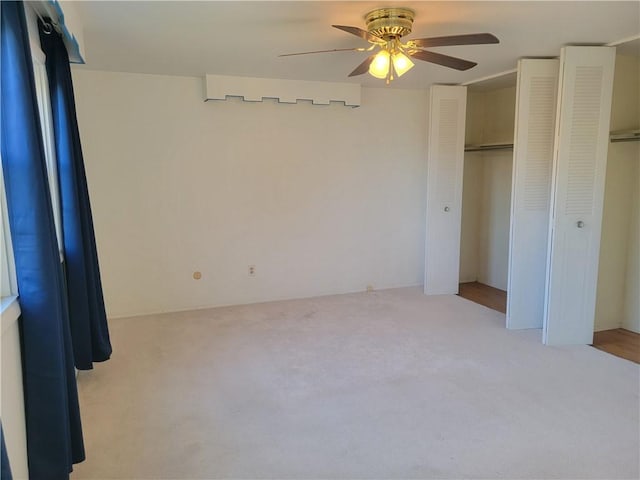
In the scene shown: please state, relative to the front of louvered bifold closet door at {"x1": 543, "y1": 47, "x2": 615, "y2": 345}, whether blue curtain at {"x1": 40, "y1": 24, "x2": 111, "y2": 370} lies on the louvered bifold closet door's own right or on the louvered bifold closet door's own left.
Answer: on the louvered bifold closet door's own right

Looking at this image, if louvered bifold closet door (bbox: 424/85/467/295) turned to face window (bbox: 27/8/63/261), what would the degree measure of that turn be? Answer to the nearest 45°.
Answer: approximately 45° to its right

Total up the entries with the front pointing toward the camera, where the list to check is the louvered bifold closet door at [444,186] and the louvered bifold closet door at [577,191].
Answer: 2

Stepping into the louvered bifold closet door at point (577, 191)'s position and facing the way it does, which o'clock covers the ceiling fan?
The ceiling fan is roughly at 1 o'clock from the louvered bifold closet door.

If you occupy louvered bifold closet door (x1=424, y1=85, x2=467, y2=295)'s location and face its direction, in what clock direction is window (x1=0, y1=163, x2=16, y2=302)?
The window is roughly at 1 o'clock from the louvered bifold closet door.

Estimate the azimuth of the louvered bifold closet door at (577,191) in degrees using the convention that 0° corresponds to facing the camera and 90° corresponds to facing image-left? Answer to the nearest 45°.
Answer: approximately 0°

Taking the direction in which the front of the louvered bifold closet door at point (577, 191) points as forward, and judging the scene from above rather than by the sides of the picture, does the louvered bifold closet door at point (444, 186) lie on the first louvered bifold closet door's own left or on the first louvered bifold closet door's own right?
on the first louvered bifold closet door's own right
